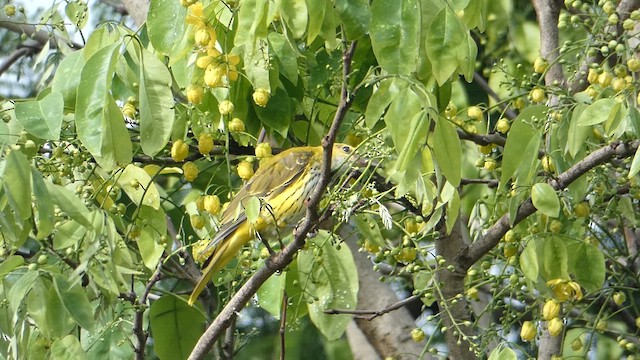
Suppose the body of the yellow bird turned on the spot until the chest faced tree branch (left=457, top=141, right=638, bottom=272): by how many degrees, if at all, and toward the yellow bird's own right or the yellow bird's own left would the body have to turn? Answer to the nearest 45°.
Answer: approximately 45° to the yellow bird's own right

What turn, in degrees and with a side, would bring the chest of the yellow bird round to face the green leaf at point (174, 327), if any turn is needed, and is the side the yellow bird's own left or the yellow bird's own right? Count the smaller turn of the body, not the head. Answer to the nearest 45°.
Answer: approximately 135° to the yellow bird's own right

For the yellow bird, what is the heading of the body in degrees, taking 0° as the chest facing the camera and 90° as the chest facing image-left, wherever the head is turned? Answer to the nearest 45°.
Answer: approximately 270°

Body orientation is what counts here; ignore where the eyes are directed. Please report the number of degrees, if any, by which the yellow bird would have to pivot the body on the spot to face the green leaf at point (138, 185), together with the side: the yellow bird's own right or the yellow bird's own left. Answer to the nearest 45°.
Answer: approximately 135° to the yellow bird's own right

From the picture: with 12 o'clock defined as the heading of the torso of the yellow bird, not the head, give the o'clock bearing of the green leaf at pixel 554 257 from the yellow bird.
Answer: The green leaf is roughly at 12 o'clock from the yellow bird.
